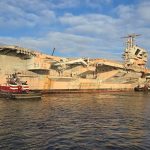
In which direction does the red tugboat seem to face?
to the viewer's left
